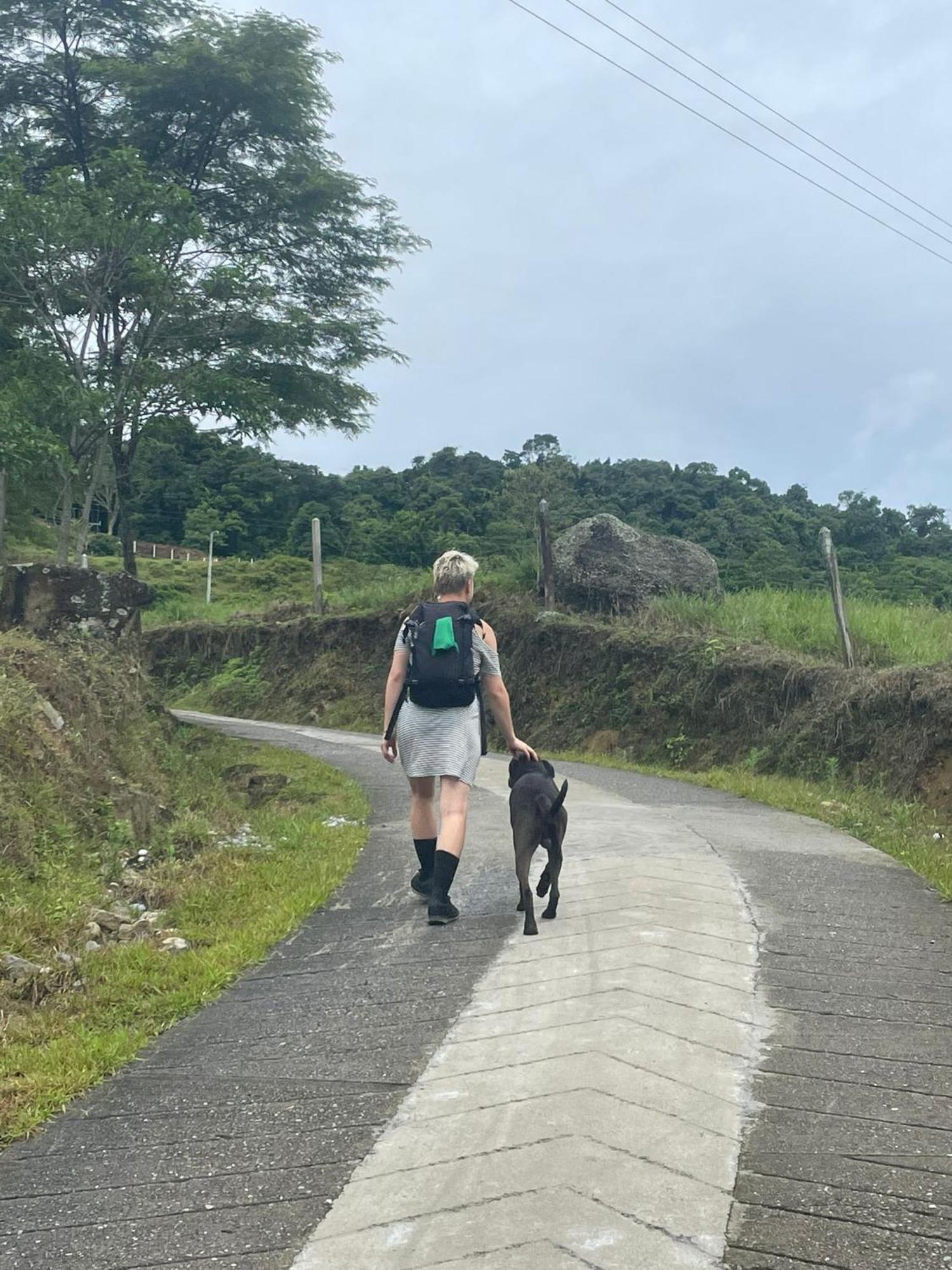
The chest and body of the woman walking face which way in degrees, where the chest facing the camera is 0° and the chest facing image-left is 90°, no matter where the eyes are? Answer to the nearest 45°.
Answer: approximately 180°

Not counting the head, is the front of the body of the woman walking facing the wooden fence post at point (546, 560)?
yes

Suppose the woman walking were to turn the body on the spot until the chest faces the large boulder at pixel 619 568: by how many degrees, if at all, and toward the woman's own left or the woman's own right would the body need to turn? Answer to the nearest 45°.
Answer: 0° — they already face it
